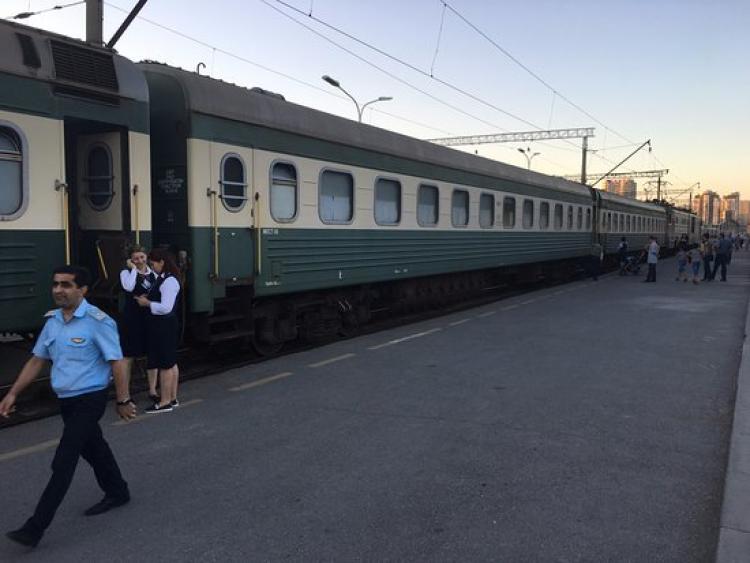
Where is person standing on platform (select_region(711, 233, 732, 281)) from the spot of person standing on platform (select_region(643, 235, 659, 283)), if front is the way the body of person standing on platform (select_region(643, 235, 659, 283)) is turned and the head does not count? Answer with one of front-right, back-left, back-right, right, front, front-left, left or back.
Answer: back-right

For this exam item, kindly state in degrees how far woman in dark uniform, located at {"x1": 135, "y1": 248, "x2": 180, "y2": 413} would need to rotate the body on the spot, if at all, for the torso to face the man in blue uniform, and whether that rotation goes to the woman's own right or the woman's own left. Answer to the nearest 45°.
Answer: approximately 90° to the woman's own left

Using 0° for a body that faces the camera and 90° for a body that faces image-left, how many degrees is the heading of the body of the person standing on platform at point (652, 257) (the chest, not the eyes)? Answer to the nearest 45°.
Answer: approximately 90°

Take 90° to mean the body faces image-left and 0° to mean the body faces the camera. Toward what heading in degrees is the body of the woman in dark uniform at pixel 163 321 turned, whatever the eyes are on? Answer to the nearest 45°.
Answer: approximately 90°

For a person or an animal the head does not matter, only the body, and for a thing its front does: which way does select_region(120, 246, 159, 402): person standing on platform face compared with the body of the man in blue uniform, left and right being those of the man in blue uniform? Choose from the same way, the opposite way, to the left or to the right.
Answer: to the left

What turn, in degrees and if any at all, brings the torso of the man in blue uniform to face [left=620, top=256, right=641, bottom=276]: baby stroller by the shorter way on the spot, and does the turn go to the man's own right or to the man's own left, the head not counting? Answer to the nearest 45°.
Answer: approximately 180°

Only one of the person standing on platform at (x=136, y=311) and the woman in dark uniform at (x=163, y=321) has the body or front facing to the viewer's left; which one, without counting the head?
the woman in dark uniform

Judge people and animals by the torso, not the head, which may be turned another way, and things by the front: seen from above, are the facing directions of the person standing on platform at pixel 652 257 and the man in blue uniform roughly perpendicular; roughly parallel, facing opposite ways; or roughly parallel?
roughly perpendicular
